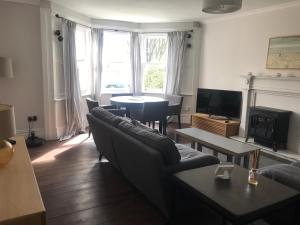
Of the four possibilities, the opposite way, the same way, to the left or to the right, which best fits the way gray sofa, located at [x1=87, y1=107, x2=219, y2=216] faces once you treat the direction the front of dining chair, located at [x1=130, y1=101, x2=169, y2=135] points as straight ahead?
to the right

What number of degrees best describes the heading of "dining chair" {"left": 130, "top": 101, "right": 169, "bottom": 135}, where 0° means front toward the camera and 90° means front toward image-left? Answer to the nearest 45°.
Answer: approximately 135°

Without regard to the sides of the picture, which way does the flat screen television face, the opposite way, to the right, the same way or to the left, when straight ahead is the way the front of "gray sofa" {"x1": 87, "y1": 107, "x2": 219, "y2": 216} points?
the opposite way

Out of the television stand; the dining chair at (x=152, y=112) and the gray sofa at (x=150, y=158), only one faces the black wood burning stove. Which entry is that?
the gray sofa

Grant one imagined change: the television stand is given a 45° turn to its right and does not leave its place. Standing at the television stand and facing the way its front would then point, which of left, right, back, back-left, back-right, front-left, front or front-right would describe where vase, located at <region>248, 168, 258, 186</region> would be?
left

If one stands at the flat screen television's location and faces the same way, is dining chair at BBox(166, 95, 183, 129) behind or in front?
in front

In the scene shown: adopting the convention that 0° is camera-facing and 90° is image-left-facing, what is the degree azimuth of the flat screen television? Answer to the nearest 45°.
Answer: approximately 45°

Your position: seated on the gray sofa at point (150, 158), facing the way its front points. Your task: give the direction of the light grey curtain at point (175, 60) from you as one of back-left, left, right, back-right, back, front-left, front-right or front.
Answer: front-left

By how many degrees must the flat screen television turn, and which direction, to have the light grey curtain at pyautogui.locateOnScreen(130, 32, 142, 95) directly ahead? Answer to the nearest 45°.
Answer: approximately 45° to its right

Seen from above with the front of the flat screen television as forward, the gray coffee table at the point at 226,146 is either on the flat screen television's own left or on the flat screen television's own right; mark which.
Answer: on the flat screen television's own left

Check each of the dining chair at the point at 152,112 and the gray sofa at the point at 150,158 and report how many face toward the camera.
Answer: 0

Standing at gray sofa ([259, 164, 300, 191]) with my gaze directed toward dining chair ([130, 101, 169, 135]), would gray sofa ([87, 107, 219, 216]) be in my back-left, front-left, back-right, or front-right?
front-left

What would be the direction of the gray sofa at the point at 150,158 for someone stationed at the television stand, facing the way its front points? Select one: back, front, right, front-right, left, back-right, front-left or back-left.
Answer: front-left

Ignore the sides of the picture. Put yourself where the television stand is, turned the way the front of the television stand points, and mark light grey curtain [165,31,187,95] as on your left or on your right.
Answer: on your right

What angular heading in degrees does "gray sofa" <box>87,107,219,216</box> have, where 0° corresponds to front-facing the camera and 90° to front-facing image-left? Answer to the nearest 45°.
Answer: approximately 225°

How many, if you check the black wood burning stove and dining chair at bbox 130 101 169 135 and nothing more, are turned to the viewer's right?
0
